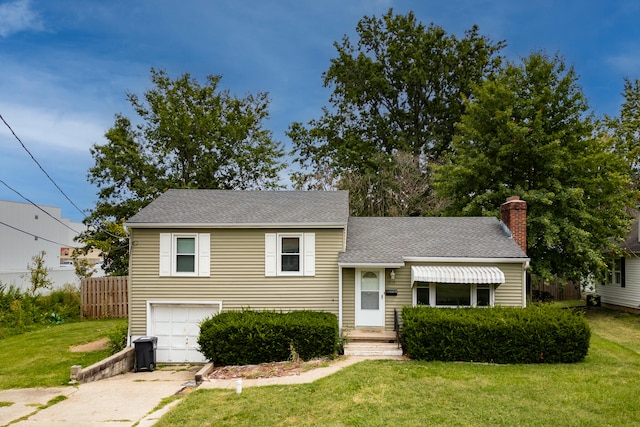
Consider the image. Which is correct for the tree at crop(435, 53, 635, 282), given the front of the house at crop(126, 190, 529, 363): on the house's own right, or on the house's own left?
on the house's own left

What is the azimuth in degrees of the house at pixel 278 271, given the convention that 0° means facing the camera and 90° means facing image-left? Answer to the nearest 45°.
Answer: approximately 0°

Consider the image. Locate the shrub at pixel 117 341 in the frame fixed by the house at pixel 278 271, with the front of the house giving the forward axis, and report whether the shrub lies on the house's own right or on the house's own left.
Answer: on the house's own right

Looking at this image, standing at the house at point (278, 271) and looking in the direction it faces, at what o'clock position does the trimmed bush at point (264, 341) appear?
The trimmed bush is roughly at 12 o'clock from the house.

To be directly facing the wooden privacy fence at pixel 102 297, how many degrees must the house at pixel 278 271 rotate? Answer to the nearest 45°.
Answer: approximately 135° to its right
